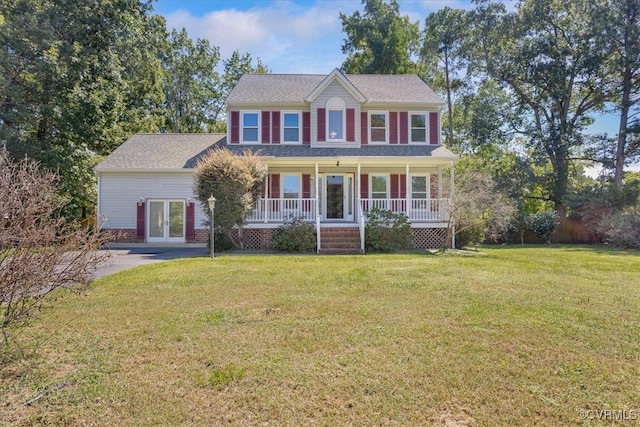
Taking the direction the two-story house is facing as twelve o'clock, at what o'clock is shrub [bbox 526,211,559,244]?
The shrub is roughly at 9 o'clock from the two-story house.

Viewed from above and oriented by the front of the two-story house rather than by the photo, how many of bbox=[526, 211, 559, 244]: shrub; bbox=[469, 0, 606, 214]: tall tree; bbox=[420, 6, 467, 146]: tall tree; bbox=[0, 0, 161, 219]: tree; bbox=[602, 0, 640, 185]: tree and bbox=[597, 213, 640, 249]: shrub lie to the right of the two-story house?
1

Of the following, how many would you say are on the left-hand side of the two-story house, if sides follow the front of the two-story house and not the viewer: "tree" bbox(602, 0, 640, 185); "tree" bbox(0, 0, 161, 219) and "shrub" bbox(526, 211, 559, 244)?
2

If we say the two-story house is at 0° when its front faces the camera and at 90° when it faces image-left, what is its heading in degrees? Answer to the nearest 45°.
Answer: approximately 0°

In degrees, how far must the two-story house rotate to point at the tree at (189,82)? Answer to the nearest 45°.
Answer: approximately 135° to its right

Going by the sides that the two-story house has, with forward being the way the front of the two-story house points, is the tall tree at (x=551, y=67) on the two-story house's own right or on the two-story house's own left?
on the two-story house's own left

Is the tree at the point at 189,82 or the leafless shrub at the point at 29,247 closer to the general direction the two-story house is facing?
the leafless shrub

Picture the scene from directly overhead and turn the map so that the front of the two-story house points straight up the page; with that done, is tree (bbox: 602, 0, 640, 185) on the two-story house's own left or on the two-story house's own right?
on the two-story house's own left

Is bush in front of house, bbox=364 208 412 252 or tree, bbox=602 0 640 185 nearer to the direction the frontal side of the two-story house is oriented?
the bush in front of house

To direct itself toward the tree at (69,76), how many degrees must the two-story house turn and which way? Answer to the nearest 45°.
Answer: approximately 90° to its right

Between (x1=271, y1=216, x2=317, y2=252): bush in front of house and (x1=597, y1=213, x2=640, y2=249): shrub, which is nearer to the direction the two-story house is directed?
the bush in front of house

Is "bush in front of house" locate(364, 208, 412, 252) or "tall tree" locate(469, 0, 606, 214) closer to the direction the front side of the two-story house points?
the bush in front of house

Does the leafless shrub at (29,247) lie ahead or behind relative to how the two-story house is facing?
ahead

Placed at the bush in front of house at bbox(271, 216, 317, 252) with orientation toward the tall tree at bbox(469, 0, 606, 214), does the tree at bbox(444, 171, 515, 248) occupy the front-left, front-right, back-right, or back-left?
front-right

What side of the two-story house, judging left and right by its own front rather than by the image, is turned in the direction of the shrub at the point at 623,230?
left

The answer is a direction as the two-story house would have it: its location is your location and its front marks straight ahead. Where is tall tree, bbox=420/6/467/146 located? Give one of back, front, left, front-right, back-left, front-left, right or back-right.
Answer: back-left
